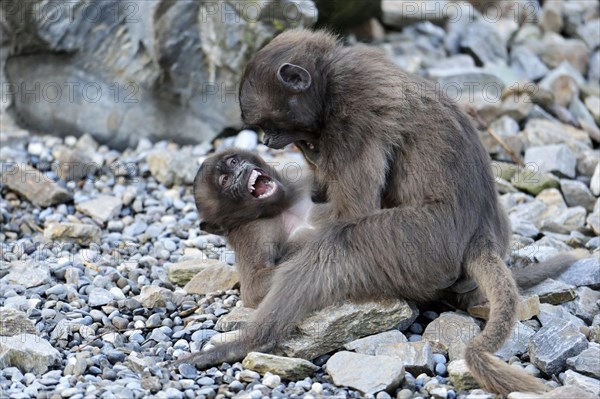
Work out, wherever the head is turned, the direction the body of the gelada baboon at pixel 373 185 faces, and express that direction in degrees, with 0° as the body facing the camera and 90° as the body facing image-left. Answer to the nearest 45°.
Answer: approximately 90°

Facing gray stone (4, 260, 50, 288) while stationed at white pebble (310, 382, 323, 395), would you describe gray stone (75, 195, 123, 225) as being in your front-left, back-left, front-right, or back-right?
front-right

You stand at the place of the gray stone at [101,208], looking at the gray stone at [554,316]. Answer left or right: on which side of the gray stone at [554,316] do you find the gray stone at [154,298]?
right

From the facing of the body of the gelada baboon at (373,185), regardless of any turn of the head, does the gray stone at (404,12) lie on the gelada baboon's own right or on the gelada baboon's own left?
on the gelada baboon's own right

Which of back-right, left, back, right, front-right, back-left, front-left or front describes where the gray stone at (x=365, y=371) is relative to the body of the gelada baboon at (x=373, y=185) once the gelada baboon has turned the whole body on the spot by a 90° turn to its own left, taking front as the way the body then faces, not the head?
front

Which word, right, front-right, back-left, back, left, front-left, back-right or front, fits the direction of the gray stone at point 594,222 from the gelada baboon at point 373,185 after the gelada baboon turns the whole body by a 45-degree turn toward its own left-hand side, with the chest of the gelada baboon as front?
back

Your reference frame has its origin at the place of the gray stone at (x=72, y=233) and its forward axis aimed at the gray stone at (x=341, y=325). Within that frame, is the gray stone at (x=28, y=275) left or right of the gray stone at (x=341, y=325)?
right

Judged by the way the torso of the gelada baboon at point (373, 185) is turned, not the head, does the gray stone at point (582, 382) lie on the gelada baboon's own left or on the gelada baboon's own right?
on the gelada baboon's own left

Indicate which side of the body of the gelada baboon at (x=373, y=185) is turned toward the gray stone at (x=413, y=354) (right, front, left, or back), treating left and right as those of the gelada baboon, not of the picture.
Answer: left

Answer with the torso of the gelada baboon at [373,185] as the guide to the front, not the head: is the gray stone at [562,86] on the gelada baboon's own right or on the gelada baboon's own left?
on the gelada baboon's own right

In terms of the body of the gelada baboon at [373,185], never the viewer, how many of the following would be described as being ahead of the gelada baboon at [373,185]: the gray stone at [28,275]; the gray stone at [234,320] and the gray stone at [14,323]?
3

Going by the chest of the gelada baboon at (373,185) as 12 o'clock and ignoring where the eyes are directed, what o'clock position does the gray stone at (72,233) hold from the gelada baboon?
The gray stone is roughly at 1 o'clock from the gelada baboon.

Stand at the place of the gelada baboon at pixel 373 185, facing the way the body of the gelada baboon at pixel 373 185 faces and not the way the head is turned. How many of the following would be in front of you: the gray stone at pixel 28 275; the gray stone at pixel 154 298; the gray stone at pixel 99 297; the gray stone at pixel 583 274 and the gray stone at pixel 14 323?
4
